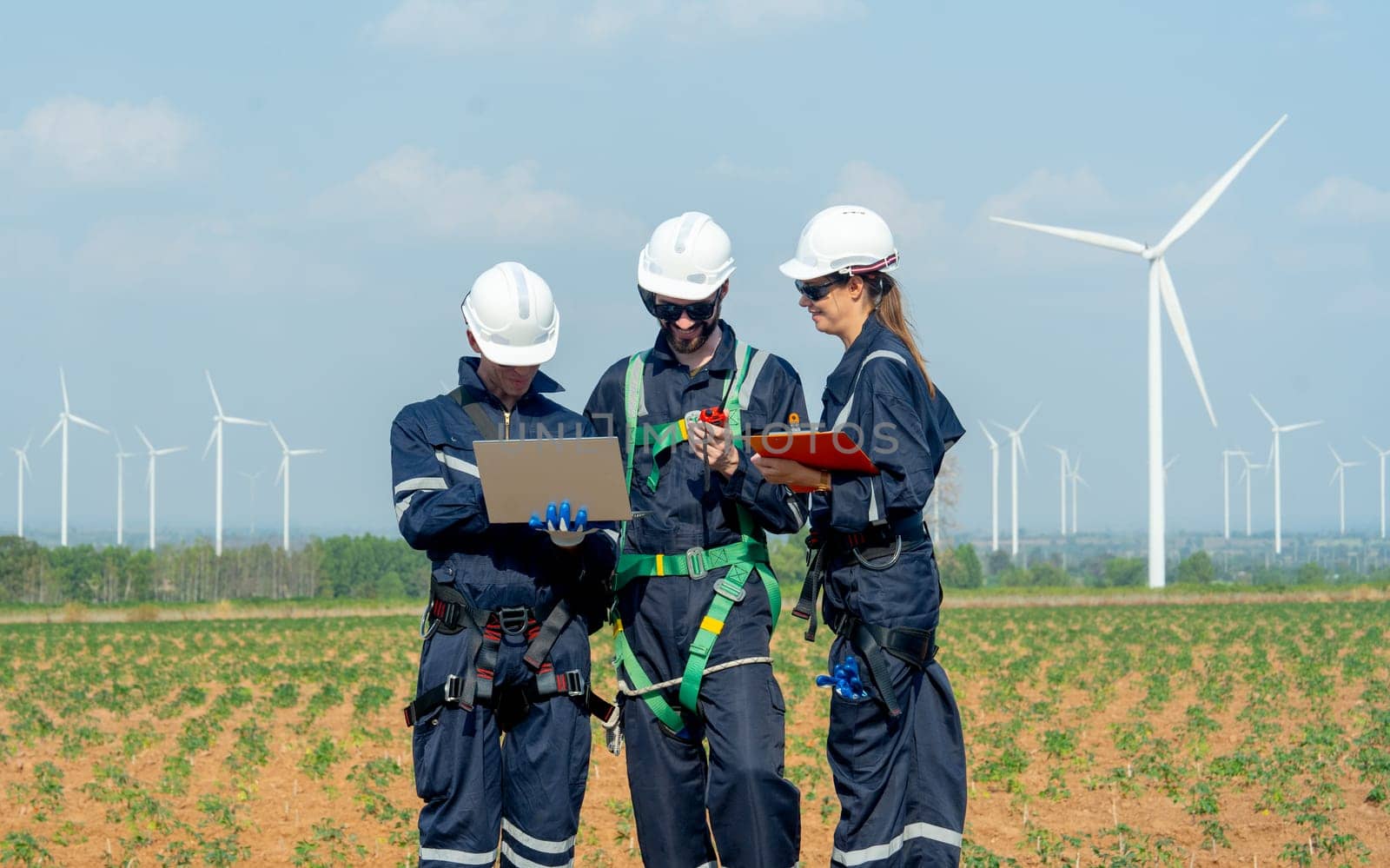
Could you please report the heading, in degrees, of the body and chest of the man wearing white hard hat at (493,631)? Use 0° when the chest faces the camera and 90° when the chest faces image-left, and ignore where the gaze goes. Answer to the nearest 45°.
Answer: approximately 0°

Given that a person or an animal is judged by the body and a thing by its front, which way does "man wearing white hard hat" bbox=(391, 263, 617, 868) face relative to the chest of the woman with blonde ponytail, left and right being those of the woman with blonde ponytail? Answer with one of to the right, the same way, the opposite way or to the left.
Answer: to the left

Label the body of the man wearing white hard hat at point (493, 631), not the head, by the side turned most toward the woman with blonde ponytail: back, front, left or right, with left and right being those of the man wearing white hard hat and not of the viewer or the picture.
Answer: left

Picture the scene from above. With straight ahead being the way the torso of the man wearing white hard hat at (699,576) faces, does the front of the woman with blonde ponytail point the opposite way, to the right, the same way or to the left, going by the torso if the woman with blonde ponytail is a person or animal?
to the right

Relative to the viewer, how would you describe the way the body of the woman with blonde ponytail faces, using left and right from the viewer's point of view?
facing to the left of the viewer

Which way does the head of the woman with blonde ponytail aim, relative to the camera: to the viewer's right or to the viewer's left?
to the viewer's left

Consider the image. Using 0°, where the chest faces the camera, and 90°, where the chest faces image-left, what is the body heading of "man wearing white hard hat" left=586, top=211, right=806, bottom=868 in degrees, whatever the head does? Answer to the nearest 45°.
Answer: approximately 0°

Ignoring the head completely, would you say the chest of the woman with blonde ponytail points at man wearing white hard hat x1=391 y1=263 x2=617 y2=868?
yes
